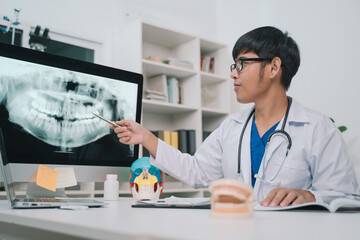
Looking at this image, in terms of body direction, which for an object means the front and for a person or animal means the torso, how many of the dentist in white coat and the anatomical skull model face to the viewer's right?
0

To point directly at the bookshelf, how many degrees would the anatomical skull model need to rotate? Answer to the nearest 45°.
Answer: approximately 180°

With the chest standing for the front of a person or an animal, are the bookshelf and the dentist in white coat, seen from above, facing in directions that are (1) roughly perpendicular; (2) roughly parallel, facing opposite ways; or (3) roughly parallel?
roughly perpendicular

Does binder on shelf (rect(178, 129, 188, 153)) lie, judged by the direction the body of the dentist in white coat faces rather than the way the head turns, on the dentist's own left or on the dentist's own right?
on the dentist's own right

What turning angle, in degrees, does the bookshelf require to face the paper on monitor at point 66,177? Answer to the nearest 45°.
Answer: approximately 45° to its right

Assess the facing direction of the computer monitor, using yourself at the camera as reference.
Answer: facing the viewer and to the right of the viewer

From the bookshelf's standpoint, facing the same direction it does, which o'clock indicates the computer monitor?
The computer monitor is roughly at 2 o'clock from the bookshelf.

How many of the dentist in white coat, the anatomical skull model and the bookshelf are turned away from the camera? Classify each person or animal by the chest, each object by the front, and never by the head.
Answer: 0

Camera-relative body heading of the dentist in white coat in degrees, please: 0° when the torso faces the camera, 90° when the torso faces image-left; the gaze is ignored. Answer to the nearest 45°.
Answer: approximately 45°

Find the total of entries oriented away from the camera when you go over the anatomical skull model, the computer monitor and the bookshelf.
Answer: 0

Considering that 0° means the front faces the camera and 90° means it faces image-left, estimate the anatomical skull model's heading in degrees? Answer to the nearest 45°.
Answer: approximately 0°

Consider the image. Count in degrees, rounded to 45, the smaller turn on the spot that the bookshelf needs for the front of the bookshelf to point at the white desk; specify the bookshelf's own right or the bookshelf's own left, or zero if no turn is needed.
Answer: approximately 45° to the bookshelf's own right

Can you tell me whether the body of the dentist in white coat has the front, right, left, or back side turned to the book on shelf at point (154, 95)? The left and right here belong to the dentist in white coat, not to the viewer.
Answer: right

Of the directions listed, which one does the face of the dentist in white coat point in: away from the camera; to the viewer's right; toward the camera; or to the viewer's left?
to the viewer's left

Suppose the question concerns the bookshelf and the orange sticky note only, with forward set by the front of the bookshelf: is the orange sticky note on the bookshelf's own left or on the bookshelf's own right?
on the bookshelf's own right

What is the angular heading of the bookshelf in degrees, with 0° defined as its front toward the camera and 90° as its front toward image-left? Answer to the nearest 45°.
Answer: approximately 315°

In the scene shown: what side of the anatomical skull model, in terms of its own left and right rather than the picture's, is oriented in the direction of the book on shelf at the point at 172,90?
back
